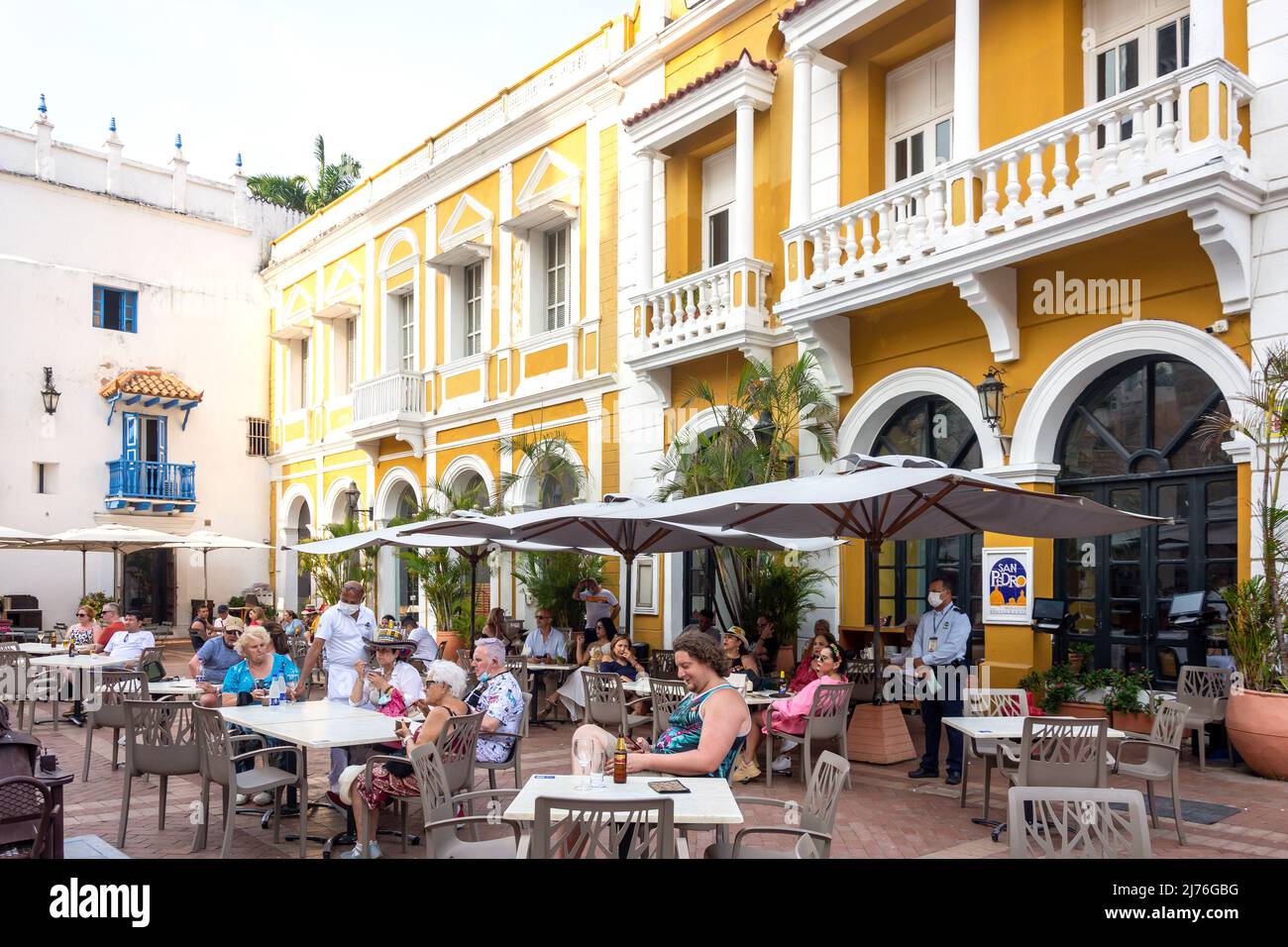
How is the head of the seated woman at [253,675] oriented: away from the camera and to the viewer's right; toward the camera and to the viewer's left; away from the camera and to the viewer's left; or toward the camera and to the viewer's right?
toward the camera and to the viewer's right

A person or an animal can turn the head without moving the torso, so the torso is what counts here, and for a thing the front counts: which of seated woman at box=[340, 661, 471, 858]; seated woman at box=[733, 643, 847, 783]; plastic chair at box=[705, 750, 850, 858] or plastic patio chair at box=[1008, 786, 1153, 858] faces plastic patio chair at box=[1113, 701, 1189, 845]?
plastic patio chair at box=[1008, 786, 1153, 858]

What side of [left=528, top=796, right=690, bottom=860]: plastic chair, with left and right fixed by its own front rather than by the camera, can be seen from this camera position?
back

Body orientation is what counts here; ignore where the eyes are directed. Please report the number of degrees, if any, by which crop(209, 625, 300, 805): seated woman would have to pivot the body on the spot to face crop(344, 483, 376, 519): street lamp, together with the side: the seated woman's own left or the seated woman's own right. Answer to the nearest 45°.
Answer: approximately 180°

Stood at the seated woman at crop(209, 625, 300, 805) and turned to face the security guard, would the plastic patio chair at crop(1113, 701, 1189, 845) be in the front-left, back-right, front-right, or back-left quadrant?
front-right

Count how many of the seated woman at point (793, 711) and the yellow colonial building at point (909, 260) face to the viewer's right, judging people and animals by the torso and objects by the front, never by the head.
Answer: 0

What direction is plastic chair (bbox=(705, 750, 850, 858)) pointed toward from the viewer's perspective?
to the viewer's left
